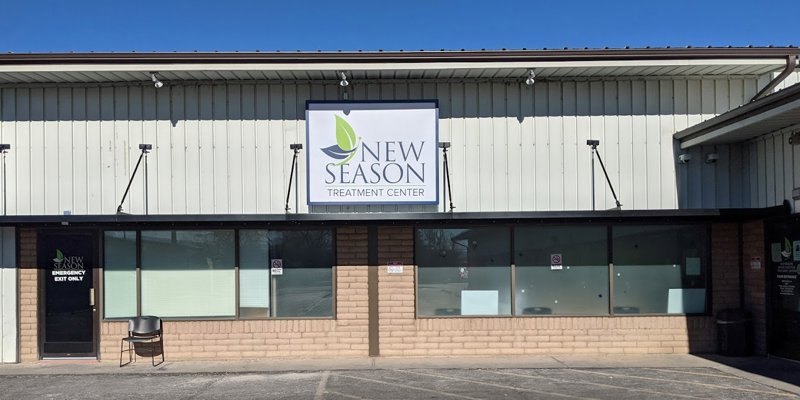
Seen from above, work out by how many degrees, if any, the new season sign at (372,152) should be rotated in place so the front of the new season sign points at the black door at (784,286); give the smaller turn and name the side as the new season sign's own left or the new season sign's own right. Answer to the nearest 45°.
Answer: approximately 90° to the new season sign's own left

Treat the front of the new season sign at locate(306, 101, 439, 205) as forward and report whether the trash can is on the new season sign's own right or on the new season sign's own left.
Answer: on the new season sign's own left

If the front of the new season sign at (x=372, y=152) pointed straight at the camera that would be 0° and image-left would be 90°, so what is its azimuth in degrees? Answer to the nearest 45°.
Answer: approximately 0°

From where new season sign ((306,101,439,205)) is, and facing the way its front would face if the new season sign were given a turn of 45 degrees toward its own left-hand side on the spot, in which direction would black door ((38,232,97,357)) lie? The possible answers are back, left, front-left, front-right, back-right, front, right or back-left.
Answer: back-right

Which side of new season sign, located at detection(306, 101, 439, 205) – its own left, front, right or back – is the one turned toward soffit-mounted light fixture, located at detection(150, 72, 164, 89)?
right

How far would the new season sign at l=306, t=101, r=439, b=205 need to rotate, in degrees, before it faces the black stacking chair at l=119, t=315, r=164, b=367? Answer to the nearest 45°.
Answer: approximately 90° to its right

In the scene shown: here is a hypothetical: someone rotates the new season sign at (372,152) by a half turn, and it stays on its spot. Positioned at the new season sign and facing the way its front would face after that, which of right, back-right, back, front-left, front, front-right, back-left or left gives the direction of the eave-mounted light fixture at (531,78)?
right
